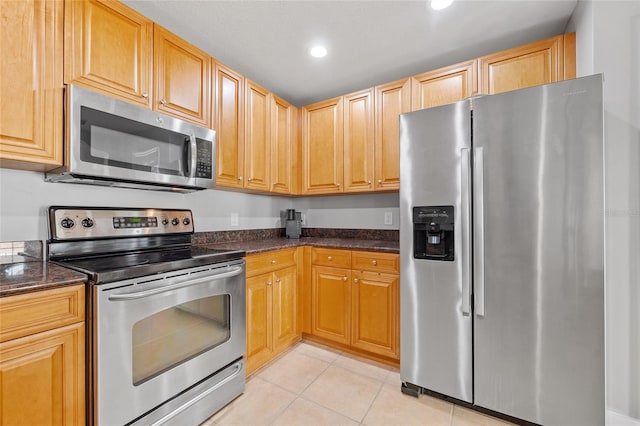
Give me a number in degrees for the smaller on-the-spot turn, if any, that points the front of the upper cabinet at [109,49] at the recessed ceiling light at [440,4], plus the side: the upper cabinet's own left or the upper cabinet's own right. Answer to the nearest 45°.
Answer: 0° — it already faces it

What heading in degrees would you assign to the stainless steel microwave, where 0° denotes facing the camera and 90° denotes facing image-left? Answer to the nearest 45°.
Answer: approximately 315°

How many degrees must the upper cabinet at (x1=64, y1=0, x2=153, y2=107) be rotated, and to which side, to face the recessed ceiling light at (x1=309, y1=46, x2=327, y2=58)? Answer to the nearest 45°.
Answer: approximately 45° to its left

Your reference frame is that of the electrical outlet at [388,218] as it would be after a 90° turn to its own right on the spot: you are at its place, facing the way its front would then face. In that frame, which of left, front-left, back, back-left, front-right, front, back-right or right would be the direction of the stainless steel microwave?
front-left

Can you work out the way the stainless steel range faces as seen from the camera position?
facing the viewer and to the right of the viewer

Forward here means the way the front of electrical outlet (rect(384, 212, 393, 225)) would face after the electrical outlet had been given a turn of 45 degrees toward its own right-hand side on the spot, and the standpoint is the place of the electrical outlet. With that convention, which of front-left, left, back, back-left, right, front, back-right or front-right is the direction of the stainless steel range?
front

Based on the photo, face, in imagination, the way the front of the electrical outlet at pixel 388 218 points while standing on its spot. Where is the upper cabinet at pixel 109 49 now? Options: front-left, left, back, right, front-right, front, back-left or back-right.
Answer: front-right

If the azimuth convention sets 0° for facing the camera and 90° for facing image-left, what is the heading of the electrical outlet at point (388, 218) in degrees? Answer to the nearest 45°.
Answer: approximately 0°

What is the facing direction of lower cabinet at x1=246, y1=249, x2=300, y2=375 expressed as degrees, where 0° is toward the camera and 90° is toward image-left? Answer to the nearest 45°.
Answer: approximately 315°

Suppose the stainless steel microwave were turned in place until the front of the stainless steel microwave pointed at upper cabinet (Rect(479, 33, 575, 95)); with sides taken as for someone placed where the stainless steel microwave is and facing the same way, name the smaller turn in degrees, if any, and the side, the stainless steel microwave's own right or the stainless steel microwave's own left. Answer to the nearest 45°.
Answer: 0° — it already faces it
